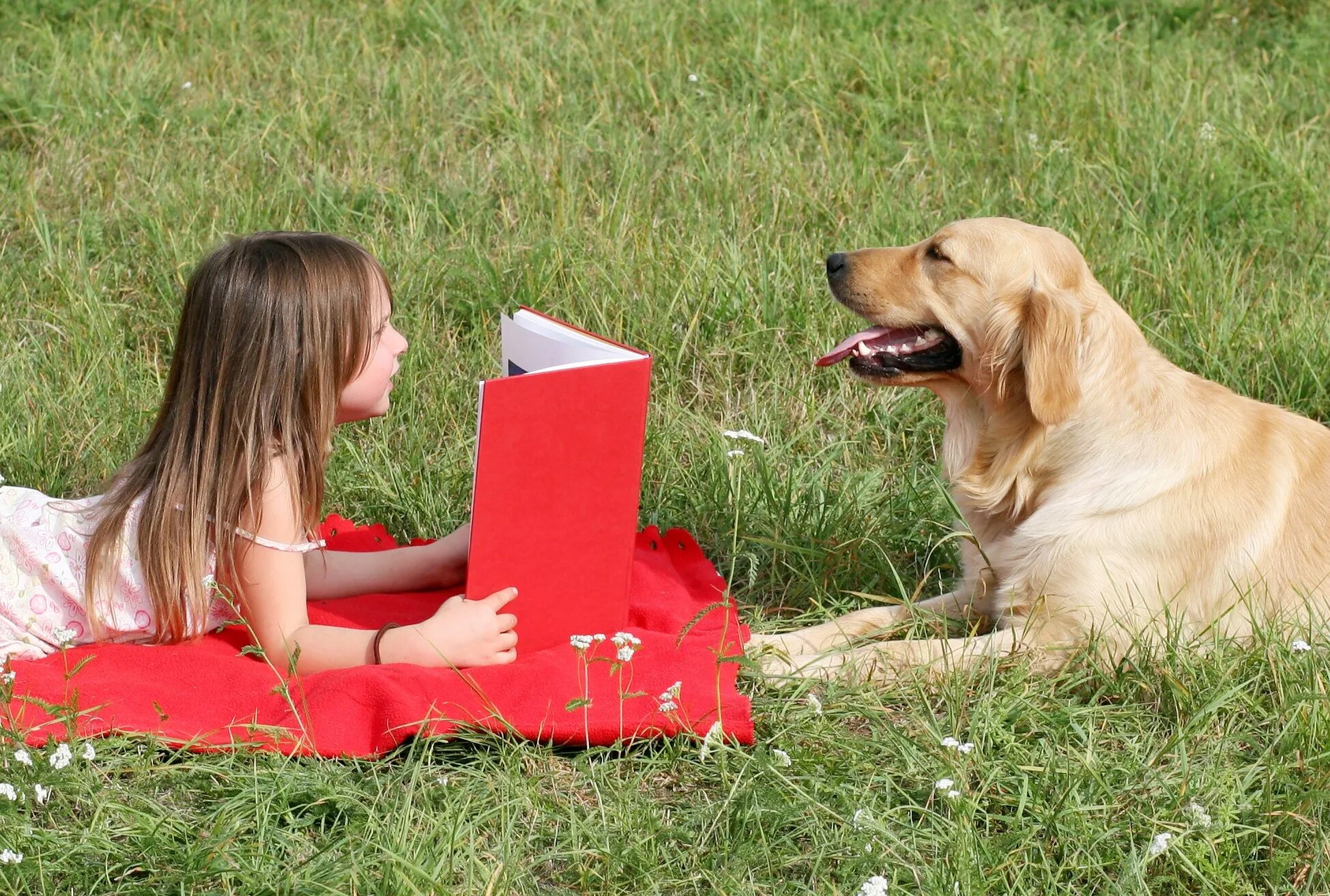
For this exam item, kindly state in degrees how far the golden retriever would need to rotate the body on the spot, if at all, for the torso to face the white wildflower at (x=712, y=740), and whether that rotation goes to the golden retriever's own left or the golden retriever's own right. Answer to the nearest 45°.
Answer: approximately 45° to the golden retriever's own left

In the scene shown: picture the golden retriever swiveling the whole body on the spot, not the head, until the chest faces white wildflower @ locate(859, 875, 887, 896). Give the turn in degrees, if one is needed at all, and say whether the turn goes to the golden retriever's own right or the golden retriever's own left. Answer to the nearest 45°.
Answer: approximately 90° to the golden retriever's own left

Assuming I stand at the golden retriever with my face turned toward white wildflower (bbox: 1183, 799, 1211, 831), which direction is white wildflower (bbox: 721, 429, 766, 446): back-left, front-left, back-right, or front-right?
back-right

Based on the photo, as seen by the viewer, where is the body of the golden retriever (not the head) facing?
to the viewer's left

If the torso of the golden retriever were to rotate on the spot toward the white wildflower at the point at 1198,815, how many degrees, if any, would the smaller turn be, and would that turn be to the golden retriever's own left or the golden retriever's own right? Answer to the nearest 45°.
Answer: approximately 90° to the golden retriever's own left

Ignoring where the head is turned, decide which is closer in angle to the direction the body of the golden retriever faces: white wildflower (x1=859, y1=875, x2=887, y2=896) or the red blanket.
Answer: the red blanket
